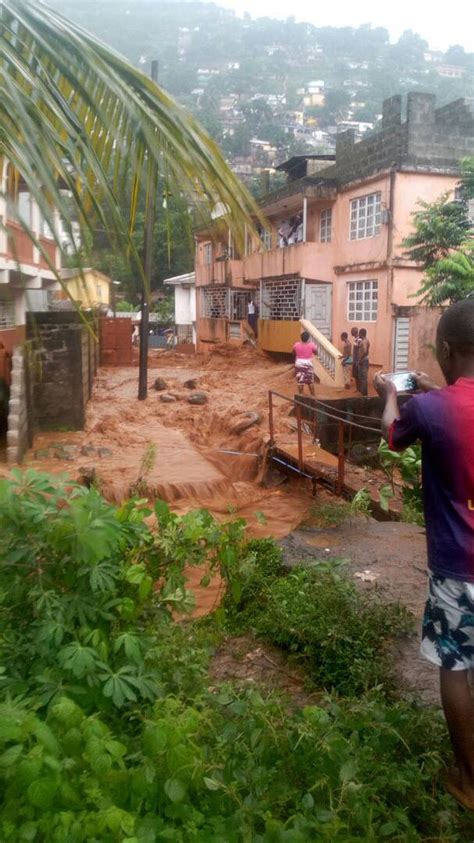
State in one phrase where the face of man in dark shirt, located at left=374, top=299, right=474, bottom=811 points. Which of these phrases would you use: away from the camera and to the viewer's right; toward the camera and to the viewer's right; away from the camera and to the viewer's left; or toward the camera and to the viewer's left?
away from the camera and to the viewer's left

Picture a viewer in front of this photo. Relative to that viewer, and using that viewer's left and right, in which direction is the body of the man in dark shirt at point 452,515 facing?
facing away from the viewer and to the left of the viewer

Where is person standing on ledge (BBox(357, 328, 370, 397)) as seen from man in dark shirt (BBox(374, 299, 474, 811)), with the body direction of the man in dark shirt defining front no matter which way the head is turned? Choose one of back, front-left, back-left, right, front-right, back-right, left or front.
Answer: front-right

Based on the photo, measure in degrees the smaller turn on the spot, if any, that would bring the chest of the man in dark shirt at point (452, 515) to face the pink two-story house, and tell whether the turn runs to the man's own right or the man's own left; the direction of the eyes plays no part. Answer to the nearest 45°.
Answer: approximately 45° to the man's own right

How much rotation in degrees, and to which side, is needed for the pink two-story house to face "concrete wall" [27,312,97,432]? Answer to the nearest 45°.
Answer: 0° — it already faces it

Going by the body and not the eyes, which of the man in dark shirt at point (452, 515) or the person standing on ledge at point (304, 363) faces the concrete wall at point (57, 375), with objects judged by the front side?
the man in dark shirt
